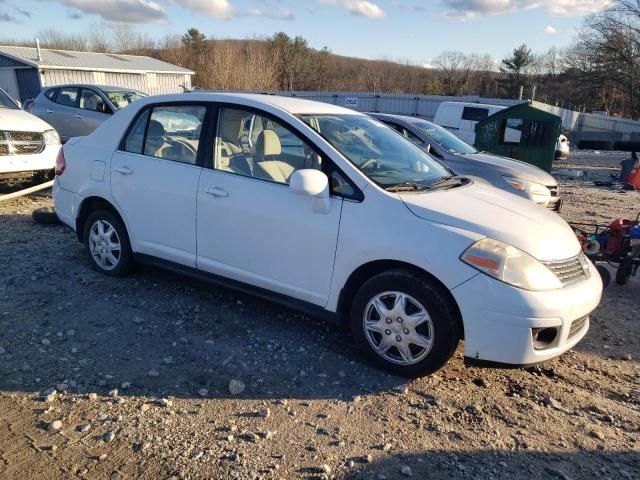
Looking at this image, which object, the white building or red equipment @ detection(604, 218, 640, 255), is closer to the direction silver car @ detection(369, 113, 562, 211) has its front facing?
the red equipment

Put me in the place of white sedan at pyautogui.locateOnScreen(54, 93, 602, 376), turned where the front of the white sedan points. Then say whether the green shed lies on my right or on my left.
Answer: on my left

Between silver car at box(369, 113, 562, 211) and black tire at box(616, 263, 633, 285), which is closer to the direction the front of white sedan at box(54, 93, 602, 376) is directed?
the black tire

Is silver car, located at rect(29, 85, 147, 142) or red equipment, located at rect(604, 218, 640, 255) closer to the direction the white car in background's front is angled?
the red equipment

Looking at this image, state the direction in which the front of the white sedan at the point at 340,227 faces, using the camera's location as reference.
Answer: facing the viewer and to the right of the viewer

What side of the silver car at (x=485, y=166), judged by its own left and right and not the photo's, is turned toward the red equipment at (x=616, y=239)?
front

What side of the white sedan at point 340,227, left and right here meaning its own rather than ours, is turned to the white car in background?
back

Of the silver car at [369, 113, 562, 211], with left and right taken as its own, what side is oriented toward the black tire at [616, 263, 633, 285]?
front

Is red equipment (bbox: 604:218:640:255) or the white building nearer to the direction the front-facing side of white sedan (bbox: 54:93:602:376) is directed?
the red equipment
